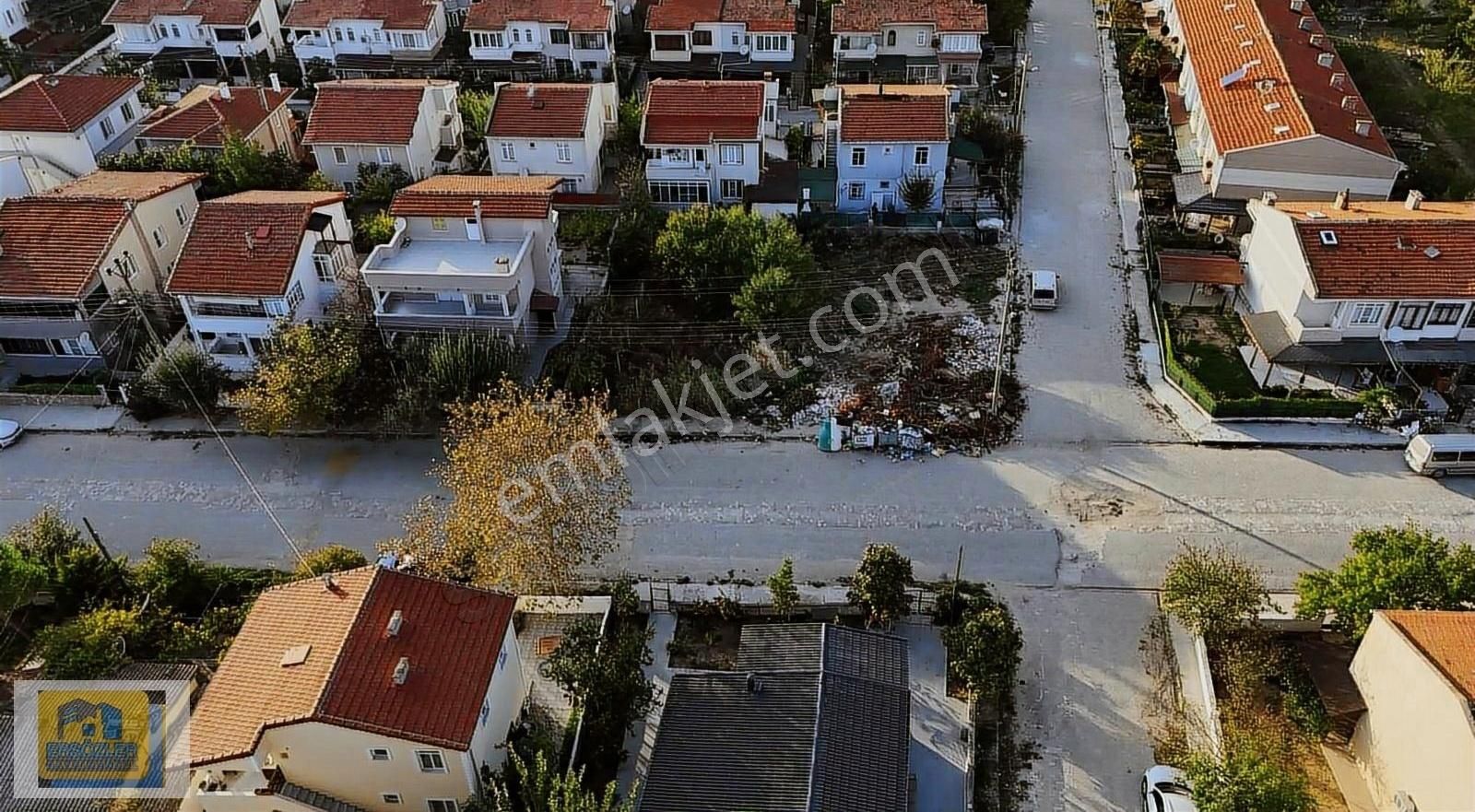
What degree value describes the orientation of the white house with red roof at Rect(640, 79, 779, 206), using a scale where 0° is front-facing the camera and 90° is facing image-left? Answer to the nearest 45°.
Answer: approximately 0°

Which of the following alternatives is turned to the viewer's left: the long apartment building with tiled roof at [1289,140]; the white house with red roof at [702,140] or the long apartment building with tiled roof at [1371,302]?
the long apartment building with tiled roof at [1289,140]

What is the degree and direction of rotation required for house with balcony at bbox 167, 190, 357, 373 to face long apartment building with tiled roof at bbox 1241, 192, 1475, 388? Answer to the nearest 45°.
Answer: approximately 45° to its left

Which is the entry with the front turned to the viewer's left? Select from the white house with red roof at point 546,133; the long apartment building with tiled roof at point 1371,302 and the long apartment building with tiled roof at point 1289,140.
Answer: the long apartment building with tiled roof at point 1289,140

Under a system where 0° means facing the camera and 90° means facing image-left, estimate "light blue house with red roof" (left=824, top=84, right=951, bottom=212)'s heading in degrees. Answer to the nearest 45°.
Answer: approximately 0°

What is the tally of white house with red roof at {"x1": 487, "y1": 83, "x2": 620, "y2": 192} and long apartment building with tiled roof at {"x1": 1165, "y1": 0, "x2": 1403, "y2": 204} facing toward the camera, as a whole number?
1
